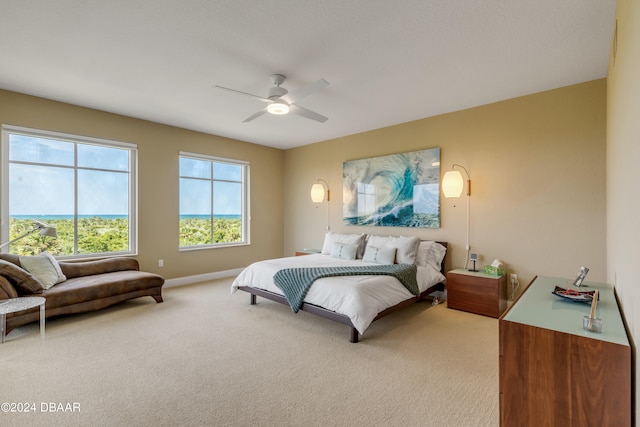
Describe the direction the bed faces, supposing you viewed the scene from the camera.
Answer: facing the viewer and to the left of the viewer

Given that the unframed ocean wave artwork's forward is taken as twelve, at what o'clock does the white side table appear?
The white side table is roughly at 12 o'clock from the unframed ocean wave artwork.

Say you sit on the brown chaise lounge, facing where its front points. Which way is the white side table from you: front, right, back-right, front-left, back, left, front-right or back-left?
right

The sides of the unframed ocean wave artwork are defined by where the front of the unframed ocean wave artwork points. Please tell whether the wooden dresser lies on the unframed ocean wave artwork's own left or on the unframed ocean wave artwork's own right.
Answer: on the unframed ocean wave artwork's own left

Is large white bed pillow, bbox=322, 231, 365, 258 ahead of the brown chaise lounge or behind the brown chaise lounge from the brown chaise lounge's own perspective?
ahead

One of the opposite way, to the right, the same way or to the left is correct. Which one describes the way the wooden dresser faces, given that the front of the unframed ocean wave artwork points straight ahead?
to the right

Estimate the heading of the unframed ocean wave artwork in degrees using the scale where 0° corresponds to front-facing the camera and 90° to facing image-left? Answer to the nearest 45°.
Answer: approximately 45°

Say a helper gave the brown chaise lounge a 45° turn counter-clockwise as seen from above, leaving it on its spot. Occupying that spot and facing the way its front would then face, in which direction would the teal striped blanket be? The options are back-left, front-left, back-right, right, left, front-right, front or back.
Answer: front-right

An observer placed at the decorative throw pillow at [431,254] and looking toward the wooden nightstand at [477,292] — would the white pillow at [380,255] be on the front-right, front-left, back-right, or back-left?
back-right

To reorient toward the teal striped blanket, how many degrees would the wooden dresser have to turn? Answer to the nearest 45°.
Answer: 0° — it already faces it

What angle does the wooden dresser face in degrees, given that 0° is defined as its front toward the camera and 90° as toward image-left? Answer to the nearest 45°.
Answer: approximately 90°

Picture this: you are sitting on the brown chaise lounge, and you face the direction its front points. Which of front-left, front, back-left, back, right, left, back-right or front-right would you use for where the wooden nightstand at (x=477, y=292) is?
front

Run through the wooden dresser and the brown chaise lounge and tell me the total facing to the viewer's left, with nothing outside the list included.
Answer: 1

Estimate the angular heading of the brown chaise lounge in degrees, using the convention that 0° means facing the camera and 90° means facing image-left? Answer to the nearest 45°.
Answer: approximately 315°

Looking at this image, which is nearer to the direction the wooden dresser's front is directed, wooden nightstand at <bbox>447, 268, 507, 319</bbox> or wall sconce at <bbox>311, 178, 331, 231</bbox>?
the wall sconce
